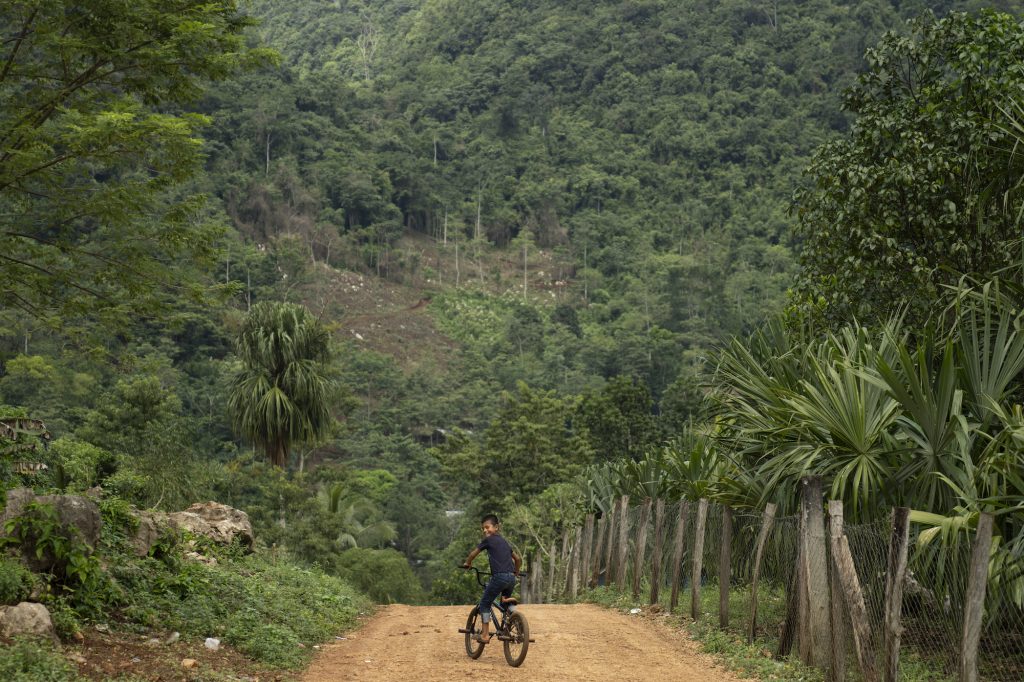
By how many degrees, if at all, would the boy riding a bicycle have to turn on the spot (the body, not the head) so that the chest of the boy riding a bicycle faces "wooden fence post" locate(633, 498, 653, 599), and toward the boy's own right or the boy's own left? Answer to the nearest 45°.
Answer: approximately 45° to the boy's own right

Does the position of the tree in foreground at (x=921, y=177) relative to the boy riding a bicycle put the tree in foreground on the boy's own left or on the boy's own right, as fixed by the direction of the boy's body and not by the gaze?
on the boy's own right

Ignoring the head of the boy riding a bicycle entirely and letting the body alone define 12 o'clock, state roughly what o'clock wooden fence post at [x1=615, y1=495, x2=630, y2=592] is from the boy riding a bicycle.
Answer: The wooden fence post is roughly at 2 o'clock from the boy riding a bicycle.

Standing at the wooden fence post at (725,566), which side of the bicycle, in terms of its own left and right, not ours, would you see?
right

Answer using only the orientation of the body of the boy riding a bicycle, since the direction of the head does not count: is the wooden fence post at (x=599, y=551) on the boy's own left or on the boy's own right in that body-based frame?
on the boy's own right

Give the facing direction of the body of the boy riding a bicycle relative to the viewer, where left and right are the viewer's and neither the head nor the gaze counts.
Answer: facing away from the viewer and to the left of the viewer

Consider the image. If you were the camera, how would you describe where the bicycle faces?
facing away from the viewer and to the left of the viewer
